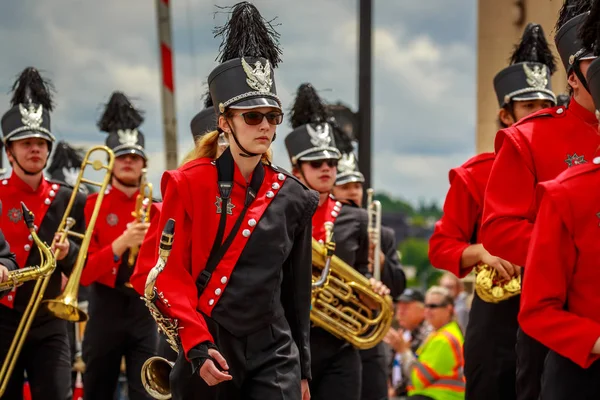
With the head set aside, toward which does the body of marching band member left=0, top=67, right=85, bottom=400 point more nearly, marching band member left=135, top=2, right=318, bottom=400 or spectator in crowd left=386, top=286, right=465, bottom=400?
the marching band member

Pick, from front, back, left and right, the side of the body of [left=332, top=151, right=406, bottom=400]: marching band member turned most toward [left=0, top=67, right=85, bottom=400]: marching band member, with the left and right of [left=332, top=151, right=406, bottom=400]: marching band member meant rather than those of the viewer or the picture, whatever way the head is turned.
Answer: right
